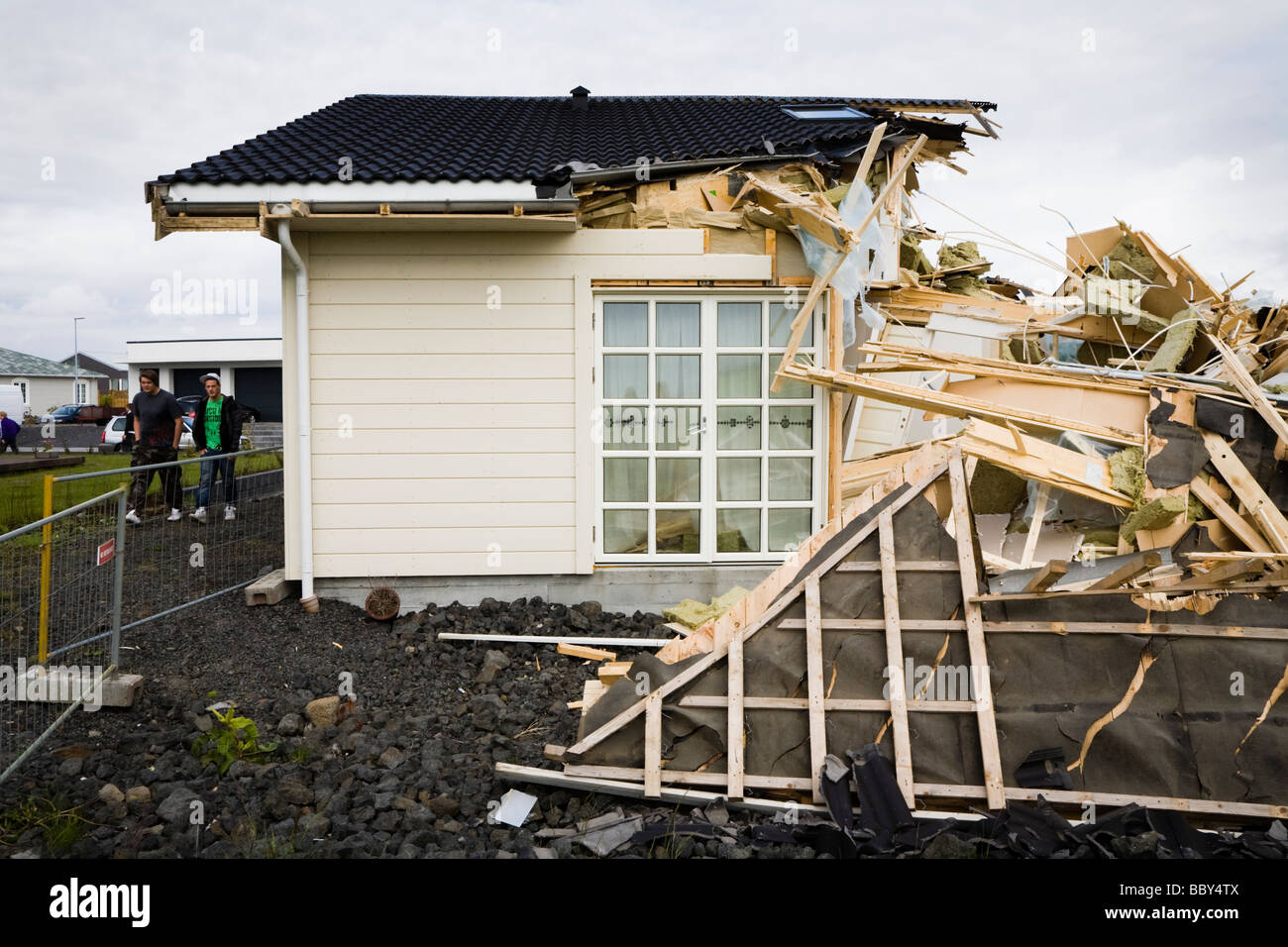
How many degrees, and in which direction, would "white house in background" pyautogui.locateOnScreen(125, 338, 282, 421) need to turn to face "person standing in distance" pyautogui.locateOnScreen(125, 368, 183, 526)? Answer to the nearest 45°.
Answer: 0° — it already faces them

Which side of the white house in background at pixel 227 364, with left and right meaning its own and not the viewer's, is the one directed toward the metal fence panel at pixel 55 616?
front

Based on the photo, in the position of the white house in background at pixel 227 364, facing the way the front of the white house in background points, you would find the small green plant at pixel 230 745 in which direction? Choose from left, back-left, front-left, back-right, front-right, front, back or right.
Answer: front

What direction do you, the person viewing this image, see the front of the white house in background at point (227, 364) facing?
facing the viewer

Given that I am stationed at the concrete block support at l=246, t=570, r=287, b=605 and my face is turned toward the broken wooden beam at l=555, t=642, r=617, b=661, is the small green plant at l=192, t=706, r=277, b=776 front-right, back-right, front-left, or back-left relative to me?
front-right

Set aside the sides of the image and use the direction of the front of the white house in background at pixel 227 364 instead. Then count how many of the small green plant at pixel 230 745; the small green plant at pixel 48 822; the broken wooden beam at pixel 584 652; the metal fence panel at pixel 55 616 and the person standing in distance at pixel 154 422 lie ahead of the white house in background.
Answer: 5

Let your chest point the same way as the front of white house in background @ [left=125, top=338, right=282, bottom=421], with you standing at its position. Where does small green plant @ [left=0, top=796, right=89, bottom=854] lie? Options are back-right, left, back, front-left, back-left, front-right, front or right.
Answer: front

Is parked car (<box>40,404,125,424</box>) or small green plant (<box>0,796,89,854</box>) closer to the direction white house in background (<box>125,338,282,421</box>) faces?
the small green plant

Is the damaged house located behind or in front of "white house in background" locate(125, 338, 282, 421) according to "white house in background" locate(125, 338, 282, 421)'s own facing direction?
in front

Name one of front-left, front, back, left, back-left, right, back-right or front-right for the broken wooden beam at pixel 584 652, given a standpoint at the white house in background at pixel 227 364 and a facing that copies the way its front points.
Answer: front

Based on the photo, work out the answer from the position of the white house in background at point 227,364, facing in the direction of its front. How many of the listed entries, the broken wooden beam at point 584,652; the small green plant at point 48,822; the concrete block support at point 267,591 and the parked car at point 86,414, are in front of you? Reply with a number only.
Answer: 3

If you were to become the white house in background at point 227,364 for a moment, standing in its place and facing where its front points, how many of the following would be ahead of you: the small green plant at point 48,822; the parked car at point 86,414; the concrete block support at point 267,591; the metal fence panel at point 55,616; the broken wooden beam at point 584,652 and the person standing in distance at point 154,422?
5
